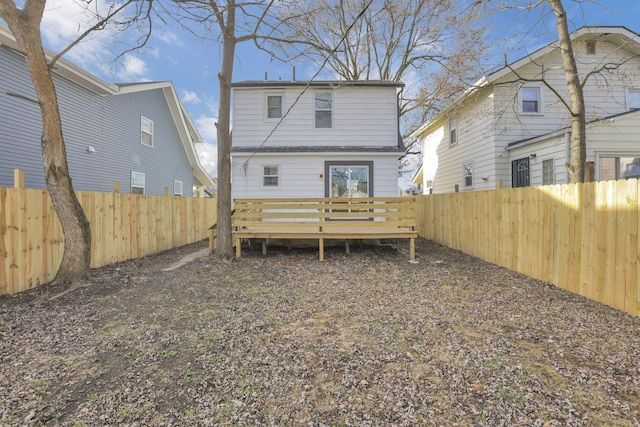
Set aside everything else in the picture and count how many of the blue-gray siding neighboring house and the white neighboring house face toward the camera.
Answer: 0

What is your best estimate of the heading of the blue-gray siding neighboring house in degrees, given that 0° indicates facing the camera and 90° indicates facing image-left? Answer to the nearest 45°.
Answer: approximately 225°

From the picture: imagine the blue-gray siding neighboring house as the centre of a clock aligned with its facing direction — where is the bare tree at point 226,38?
The bare tree is roughly at 4 o'clock from the blue-gray siding neighboring house.

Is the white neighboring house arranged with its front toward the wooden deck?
no

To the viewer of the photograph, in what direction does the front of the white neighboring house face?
facing away from the viewer and to the left of the viewer

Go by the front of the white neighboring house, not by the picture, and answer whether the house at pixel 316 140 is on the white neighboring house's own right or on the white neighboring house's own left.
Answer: on the white neighboring house's own left

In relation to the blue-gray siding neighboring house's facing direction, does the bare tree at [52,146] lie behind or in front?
behind

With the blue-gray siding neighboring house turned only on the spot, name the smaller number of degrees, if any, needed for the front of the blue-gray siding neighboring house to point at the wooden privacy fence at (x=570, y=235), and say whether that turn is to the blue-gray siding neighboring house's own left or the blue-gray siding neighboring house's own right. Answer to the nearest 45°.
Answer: approximately 90° to the blue-gray siding neighboring house's own right

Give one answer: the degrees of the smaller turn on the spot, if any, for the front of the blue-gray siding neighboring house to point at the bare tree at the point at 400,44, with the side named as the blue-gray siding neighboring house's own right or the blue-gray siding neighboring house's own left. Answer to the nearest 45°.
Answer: approximately 45° to the blue-gray siding neighboring house's own right

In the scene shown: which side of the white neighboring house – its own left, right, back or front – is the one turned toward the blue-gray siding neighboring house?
left

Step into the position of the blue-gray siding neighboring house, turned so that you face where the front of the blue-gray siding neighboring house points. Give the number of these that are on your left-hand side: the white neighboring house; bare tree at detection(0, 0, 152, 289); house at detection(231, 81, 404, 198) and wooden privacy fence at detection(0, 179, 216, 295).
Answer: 0

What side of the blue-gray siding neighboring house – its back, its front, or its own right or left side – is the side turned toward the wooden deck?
right

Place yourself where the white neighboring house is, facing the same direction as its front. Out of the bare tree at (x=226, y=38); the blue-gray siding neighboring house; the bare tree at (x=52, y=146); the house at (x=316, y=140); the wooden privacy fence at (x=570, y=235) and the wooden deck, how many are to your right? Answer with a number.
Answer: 0

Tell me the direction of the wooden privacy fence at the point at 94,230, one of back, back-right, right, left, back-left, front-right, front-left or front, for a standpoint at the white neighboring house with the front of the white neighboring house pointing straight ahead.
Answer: left

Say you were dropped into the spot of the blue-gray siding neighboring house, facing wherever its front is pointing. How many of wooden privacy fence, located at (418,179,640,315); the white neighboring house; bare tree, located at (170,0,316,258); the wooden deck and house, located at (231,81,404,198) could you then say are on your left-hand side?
0
